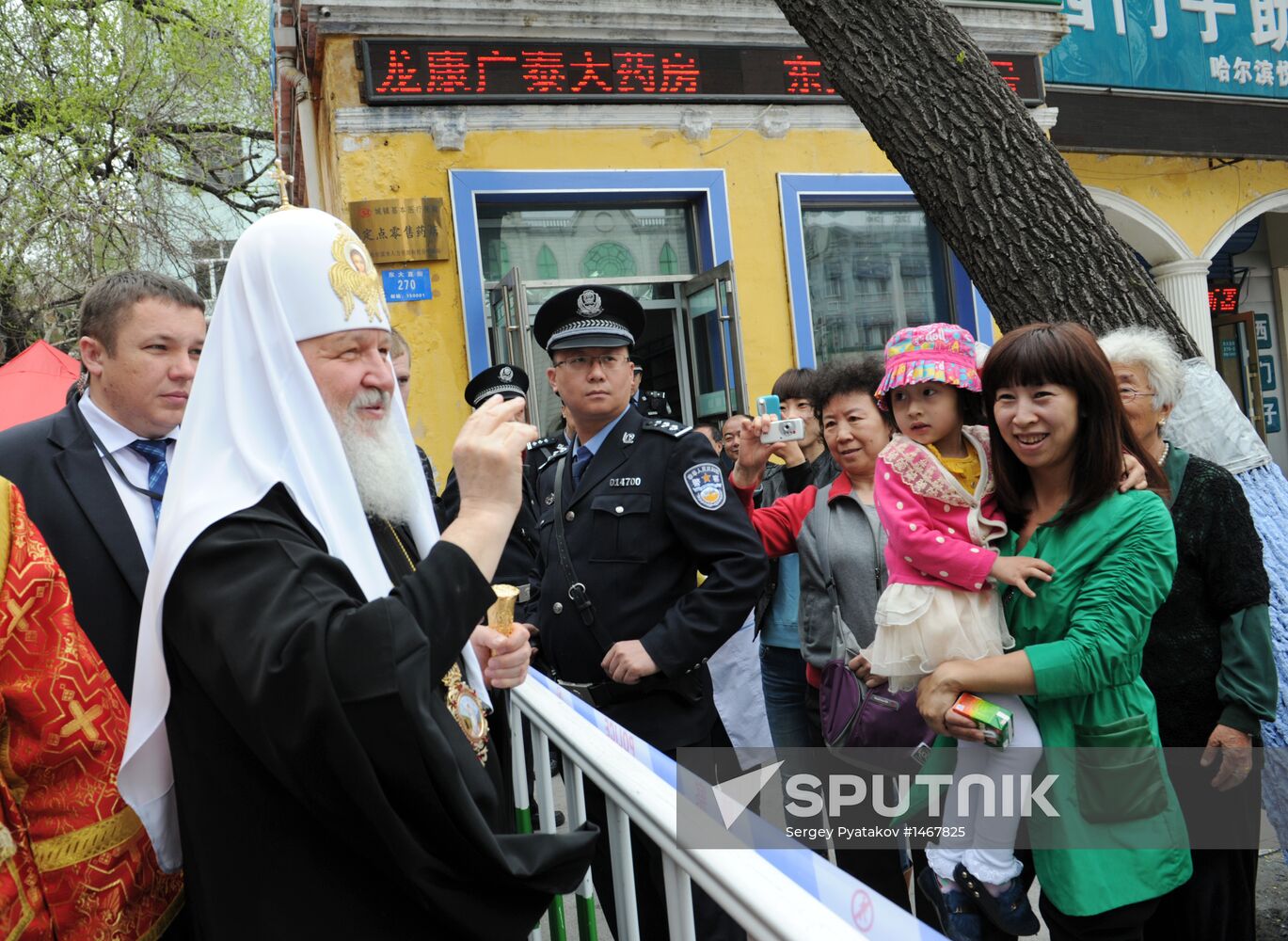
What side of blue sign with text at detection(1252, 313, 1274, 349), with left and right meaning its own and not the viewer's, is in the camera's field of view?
front

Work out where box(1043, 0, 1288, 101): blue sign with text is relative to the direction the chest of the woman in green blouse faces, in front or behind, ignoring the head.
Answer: behind

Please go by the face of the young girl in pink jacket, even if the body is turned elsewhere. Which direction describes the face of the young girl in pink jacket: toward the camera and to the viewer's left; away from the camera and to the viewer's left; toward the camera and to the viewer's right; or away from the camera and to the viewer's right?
toward the camera and to the viewer's left

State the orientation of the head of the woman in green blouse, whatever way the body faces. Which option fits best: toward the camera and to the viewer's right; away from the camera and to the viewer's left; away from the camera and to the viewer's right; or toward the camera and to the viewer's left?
toward the camera and to the viewer's left

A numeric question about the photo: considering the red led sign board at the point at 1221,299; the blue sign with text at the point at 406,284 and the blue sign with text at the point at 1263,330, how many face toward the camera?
3

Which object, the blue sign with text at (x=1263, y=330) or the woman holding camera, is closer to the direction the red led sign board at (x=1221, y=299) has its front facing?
the woman holding camera

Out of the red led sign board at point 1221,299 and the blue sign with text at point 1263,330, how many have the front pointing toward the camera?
2

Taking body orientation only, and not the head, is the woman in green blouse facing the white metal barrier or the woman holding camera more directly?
the white metal barrier

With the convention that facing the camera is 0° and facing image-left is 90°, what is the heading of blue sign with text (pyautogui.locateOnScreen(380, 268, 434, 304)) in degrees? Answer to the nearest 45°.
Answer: approximately 0°

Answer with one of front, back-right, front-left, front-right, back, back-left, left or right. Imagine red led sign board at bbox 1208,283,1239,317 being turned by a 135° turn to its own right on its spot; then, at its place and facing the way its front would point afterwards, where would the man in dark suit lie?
back-left

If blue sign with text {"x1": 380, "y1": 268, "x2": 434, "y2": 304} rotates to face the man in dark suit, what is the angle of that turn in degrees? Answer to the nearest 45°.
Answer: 0° — it already faces them

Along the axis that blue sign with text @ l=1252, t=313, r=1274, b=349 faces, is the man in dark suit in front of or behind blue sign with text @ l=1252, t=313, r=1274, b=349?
in front

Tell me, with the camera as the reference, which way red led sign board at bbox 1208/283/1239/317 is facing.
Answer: facing the viewer

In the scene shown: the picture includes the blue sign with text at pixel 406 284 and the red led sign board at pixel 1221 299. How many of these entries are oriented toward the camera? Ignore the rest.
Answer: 2
